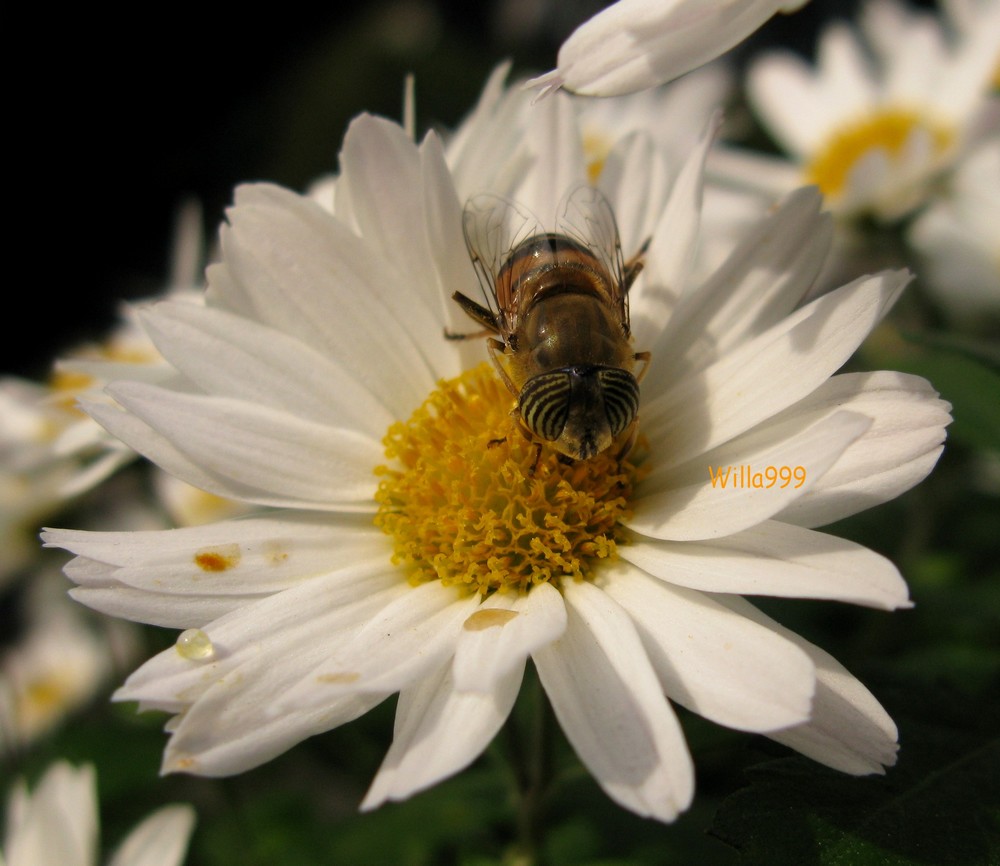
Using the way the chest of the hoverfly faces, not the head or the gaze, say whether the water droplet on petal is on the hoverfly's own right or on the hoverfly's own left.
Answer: on the hoverfly's own right

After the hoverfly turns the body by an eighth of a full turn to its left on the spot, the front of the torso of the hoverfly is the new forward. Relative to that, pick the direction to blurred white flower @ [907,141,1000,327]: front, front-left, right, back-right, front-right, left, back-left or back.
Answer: left

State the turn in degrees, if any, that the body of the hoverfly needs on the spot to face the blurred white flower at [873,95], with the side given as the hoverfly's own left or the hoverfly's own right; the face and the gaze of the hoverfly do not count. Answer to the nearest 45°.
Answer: approximately 135° to the hoverfly's own left

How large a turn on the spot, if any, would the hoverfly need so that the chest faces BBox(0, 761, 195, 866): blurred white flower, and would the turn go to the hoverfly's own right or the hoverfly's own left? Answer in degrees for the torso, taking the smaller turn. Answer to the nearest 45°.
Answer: approximately 90° to the hoverfly's own right

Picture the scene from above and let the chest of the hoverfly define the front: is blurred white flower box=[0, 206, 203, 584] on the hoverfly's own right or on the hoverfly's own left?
on the hoverfly's own right

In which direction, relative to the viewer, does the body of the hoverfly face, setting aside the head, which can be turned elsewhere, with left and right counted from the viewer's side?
facing the viewer
